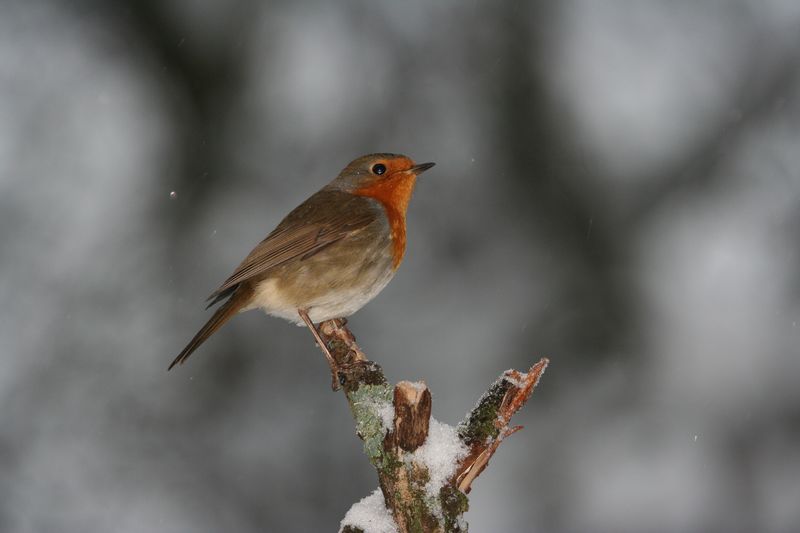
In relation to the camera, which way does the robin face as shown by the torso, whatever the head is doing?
to the viewer's right
